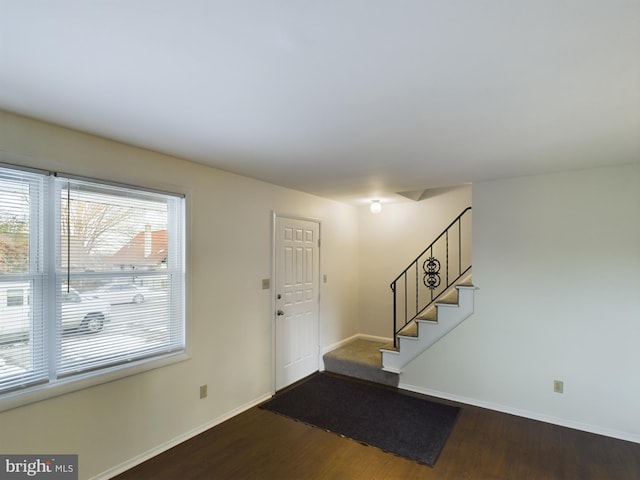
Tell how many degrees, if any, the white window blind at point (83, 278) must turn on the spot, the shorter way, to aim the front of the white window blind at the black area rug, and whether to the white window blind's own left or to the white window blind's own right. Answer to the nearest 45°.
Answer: approximately 45° to the white window blind's own left

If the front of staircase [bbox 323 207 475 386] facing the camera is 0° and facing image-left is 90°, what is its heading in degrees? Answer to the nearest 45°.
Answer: approximately 90°

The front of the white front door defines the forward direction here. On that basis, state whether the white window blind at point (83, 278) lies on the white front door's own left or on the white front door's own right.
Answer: on the white front door's own right

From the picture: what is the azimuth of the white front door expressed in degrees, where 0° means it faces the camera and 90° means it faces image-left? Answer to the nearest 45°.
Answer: approximately 315°

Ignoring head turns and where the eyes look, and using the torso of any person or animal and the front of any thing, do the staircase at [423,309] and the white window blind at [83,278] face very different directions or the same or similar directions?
very different directions

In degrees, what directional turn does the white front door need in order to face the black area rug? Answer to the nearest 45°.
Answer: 0° — it already faces it

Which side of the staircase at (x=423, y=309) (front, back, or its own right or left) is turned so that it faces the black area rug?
left

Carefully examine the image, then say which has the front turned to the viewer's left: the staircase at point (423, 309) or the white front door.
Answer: the staircase
